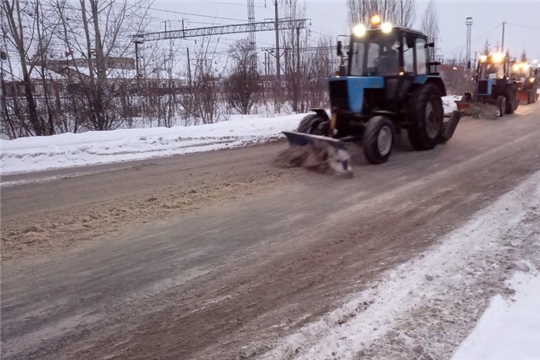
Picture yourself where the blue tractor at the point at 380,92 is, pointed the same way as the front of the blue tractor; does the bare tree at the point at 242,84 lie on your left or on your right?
on your right

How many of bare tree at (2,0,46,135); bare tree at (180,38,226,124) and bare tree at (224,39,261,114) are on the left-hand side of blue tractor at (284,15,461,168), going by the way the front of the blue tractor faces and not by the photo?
0

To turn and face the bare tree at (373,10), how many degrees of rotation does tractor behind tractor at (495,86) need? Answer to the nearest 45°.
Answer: approximately 90° to its right

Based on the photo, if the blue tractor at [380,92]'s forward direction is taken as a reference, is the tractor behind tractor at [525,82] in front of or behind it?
behind

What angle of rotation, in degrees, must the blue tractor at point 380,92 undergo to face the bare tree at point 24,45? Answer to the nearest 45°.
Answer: approximately 45° to its right

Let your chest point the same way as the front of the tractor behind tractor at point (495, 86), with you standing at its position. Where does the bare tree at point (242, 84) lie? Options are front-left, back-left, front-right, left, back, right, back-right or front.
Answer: front-right

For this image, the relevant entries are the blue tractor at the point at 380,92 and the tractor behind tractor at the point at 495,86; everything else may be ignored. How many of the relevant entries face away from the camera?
0

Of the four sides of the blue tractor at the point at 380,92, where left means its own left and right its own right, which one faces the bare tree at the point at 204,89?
right

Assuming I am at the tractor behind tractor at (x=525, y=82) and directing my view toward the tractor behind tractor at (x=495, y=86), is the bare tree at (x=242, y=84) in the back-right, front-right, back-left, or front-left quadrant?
front-right

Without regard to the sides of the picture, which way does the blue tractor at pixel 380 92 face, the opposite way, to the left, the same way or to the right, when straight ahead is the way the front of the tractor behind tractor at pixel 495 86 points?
the same way

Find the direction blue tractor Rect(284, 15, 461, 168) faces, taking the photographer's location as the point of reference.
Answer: facing the viewer and to the left of the viewer

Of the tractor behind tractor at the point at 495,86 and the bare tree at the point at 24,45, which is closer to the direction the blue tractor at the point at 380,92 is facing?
the bare tree

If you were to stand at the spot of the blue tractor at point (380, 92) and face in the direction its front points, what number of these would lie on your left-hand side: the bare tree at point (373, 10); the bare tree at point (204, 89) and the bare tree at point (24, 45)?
0

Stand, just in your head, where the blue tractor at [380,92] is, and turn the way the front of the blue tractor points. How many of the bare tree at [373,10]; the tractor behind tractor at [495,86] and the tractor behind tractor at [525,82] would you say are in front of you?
0

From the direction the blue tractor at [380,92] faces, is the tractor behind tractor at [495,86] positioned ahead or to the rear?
to the rear
